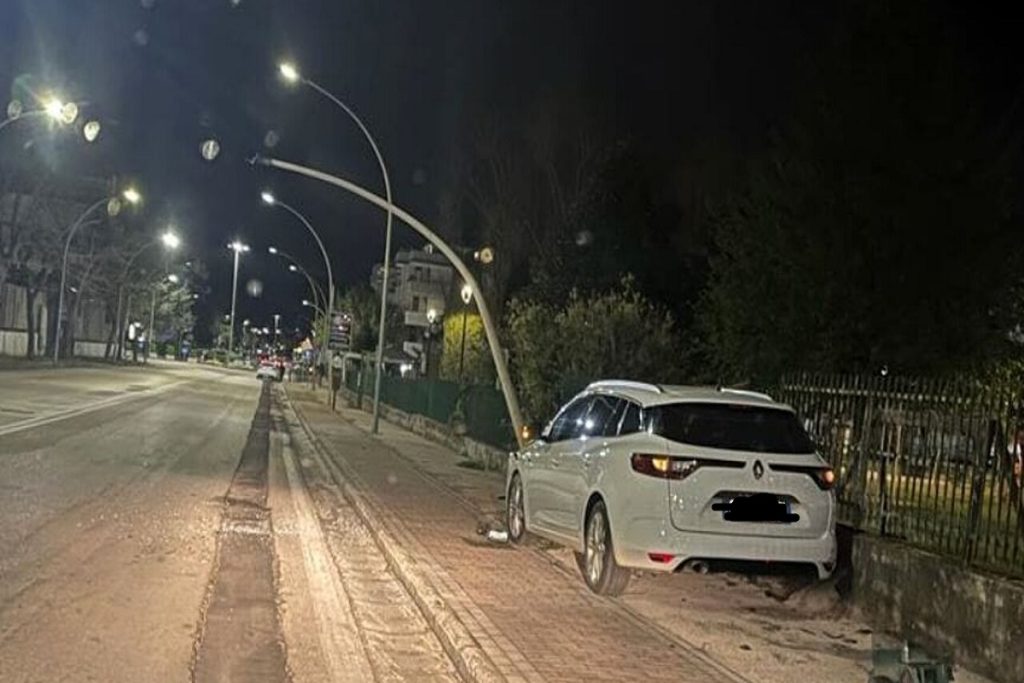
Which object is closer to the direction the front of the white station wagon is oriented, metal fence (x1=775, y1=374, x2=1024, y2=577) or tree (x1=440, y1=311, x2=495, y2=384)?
the tree

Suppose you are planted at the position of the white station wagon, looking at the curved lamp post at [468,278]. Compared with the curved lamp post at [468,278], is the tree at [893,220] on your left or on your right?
right

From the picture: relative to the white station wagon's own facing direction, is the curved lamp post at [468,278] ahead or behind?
ahead

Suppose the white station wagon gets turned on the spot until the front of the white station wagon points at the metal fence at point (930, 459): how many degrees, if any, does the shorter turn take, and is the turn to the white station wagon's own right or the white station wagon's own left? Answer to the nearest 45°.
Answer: approximately 135° to the white station wagon's own right

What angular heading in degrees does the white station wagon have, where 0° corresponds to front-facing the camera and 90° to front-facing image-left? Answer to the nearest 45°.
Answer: approximately 135°

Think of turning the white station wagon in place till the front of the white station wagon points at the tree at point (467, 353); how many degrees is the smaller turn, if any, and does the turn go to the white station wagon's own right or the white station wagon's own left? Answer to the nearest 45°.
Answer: approximately 45° to the white station wagon's own right

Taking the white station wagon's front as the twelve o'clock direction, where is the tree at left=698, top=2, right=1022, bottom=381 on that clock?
The tree is roughly at 2 o'clock from the white station wagon.

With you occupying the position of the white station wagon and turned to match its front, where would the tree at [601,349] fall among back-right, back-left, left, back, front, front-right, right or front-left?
front-right
